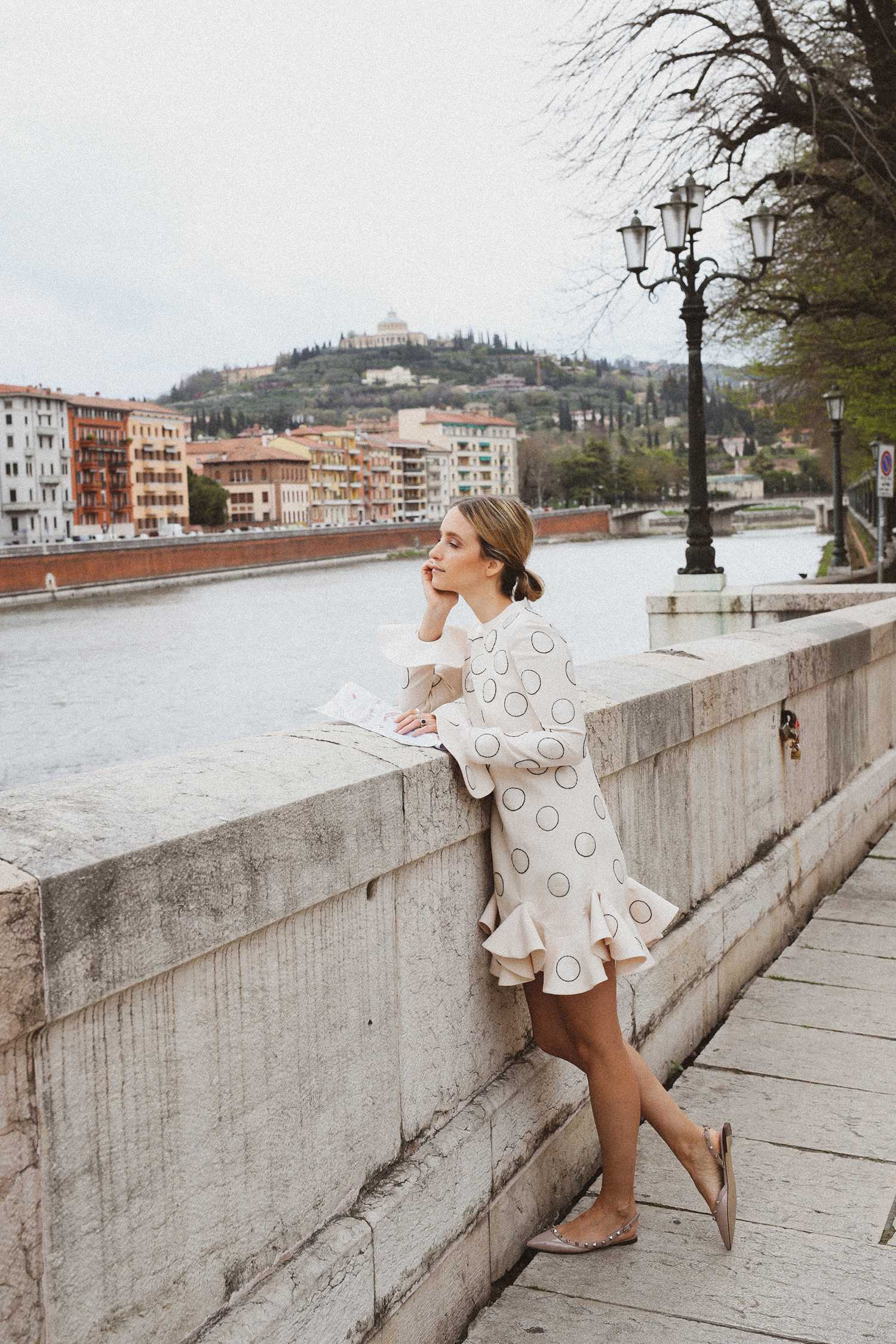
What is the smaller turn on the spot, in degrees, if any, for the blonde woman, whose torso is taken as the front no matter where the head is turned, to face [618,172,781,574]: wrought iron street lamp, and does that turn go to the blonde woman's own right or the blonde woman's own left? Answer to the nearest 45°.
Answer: approximately 90° to the blonde woman's own right

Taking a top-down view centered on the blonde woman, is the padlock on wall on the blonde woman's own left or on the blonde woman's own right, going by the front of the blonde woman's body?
on the blonde woman's own right

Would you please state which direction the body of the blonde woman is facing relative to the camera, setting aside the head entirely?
to the viewer's left
